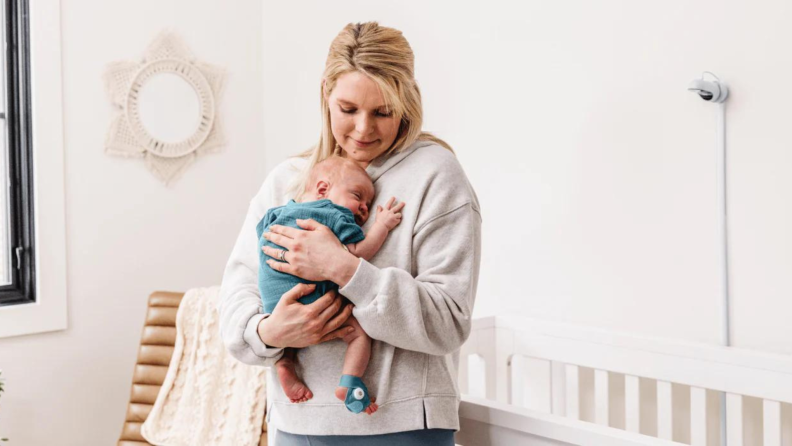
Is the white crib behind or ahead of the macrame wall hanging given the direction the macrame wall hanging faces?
ahead

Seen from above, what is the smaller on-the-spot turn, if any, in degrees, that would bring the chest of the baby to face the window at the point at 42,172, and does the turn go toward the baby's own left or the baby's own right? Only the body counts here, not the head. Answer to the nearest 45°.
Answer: approximately 135° to the baby's own left

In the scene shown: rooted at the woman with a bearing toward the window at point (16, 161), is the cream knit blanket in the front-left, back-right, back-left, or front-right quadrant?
front-right

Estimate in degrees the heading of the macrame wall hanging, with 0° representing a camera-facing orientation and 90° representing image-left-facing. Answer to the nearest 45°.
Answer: approximately 315°
